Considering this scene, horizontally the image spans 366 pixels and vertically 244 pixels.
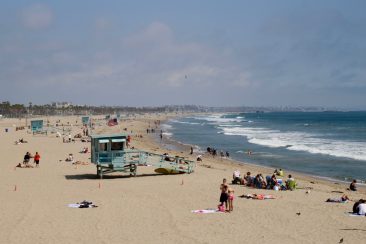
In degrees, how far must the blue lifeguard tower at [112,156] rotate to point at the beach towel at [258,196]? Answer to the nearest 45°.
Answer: approximately 45° to its right

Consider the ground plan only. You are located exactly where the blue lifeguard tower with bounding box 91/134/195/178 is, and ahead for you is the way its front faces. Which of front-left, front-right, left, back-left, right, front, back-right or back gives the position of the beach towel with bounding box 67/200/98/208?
right

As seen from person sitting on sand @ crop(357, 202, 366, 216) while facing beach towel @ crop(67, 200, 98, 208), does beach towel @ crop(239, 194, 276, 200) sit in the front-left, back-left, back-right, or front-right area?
front-right

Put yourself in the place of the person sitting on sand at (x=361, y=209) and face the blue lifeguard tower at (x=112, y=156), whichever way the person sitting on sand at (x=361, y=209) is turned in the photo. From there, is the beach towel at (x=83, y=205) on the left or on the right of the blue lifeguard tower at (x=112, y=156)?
left

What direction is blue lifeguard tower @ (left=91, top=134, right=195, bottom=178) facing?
to the viewer's right

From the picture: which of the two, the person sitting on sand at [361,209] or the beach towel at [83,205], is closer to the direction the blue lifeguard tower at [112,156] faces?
the person sitting on sand

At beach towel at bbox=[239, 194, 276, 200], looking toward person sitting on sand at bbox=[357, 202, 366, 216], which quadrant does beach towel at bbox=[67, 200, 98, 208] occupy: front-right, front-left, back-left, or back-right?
back-right

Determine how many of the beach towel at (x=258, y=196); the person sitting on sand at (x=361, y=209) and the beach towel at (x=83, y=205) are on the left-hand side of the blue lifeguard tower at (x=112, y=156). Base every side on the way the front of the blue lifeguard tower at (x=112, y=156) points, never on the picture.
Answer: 0

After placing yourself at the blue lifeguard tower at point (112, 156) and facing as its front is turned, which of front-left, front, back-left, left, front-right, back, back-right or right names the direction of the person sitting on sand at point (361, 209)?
front-right
